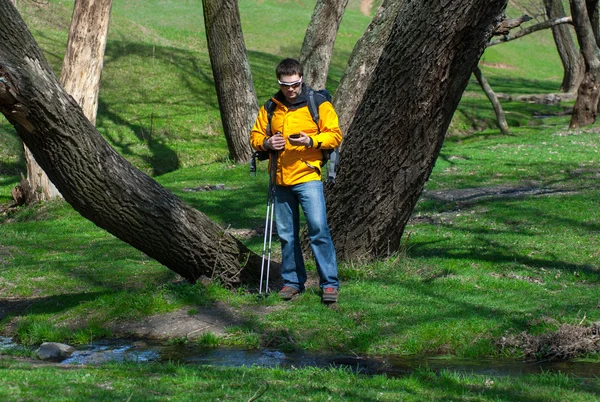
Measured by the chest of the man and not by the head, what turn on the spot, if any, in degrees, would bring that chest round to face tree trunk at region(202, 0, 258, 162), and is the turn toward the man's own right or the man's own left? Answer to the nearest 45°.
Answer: approximately 180°

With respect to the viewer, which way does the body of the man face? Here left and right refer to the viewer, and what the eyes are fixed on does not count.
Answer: facing the viewer

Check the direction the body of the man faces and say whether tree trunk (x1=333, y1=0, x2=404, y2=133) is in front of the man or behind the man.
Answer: behind

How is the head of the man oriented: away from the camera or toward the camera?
toward the camera

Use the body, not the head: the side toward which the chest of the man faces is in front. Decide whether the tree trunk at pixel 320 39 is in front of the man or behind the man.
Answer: behind

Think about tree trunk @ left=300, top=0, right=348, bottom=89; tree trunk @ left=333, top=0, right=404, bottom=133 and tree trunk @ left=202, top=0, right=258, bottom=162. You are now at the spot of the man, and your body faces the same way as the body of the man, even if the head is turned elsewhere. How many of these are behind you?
3

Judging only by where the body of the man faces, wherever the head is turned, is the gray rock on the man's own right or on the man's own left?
on the man's own right

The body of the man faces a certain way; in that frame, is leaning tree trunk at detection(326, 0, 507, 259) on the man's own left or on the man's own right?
on the man's own left

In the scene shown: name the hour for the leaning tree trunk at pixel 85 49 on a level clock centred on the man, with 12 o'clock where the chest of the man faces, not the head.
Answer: The leaning tree trunk is roughly at 5 o'clock from the man.

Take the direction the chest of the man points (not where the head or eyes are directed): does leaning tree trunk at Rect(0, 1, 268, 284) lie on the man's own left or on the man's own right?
on the man's own right

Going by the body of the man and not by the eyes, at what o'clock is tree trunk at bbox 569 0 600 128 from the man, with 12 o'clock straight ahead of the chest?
The tree trunk is roughly at 7 o'clock from the man.

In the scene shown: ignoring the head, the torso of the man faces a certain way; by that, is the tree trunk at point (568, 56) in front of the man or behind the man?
behind

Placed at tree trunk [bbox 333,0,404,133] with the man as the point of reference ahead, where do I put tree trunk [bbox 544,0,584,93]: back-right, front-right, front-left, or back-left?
back-left
